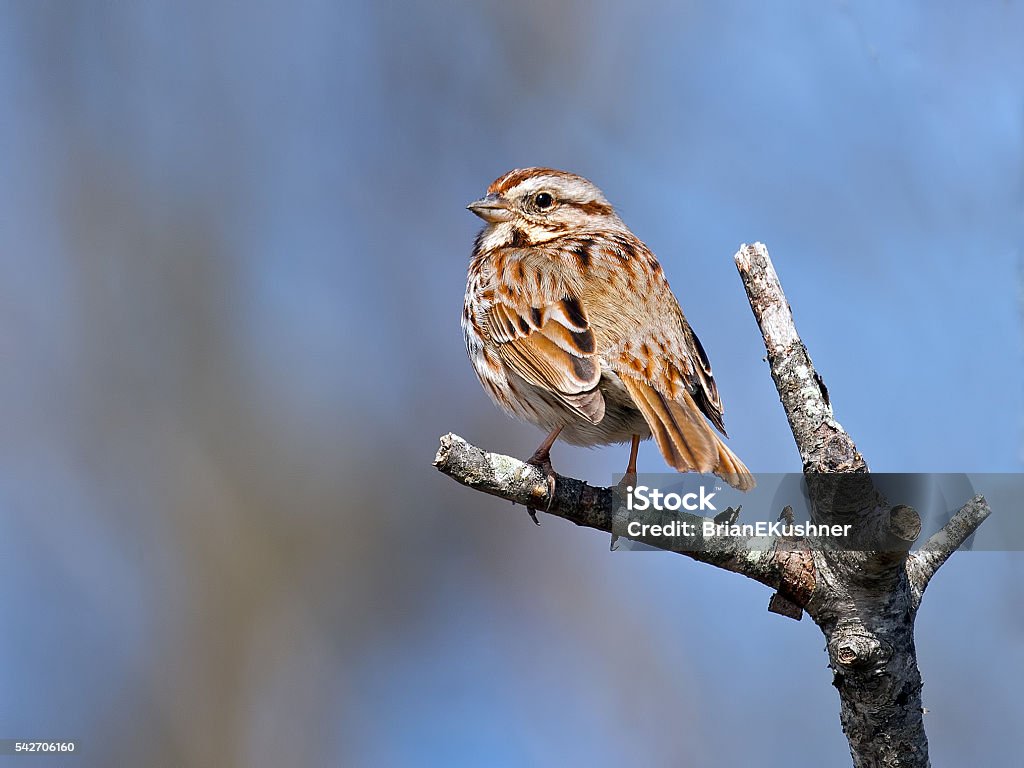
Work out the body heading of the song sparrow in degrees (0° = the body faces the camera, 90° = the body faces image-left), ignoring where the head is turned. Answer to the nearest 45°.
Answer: approximately 135°
